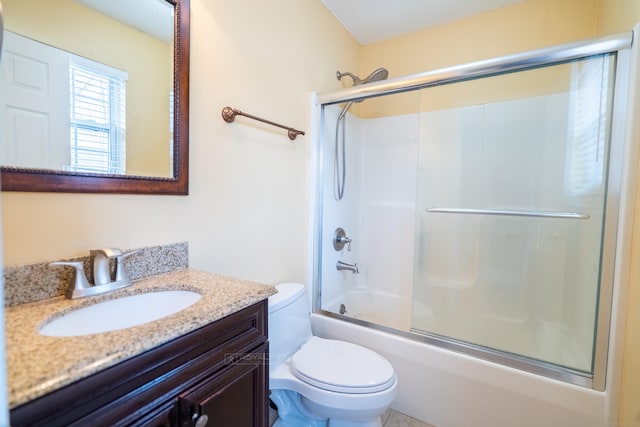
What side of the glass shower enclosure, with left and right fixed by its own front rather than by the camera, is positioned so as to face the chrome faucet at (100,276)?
front

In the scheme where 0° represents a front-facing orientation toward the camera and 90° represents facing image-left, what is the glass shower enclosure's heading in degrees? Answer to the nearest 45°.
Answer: approximately 45°

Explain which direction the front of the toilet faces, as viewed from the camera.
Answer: facing the viewer and to the right of the viewer

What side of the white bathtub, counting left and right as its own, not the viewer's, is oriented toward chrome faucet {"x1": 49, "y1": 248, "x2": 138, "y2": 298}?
front

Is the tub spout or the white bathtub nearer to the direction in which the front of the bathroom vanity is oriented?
the white bathtub

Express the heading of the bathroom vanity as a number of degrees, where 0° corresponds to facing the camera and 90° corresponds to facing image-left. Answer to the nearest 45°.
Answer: approximately 315°

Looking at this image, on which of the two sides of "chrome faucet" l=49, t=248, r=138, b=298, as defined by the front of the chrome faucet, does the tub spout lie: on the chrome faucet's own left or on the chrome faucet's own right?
on the chrome faucet's own left

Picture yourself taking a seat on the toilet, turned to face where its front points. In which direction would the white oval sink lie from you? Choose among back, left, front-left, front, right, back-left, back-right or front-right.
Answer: right

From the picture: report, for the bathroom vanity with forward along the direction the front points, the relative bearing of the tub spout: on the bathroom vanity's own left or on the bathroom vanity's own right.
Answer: on the bathroom vanity's own left
